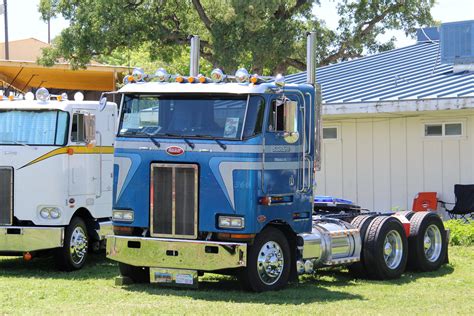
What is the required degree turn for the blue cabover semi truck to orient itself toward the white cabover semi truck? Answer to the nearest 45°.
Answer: approximately 90° to its right

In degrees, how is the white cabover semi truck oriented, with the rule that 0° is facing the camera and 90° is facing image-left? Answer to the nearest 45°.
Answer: approximately 45°

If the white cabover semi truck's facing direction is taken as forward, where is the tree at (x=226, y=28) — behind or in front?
behind

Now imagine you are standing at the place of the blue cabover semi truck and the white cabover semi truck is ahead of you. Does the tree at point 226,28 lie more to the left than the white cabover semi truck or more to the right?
right

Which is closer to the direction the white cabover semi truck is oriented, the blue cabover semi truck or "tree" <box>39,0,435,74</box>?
the blue cabover semi truck

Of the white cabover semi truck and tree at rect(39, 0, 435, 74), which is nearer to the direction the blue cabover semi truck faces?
the white cabover semi truck

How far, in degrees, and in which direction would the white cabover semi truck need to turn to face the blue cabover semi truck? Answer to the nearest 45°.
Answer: approximately 90° to its left

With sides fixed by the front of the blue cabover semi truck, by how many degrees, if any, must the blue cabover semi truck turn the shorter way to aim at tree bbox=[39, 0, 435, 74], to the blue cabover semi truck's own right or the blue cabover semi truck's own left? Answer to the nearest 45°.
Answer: approximately 135° to the blue cabover semi truck's own right
